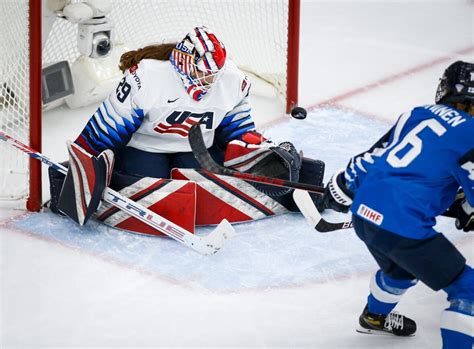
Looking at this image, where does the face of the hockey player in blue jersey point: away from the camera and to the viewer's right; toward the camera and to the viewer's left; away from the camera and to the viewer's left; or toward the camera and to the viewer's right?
away from the camera and to the viewer's left

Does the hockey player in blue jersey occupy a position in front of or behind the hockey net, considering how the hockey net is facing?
in front

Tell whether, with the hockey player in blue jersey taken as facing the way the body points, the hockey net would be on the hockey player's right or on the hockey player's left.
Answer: on the hockey player's left

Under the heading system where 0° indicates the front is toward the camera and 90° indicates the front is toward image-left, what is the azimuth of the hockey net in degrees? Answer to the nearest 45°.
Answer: approximately 315°
